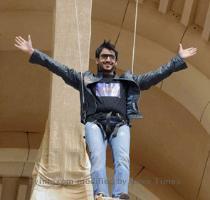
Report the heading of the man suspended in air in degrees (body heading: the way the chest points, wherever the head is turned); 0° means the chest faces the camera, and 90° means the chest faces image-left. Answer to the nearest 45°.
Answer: approximately 0°
